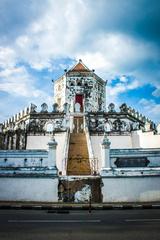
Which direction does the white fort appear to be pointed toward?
toward the camera
